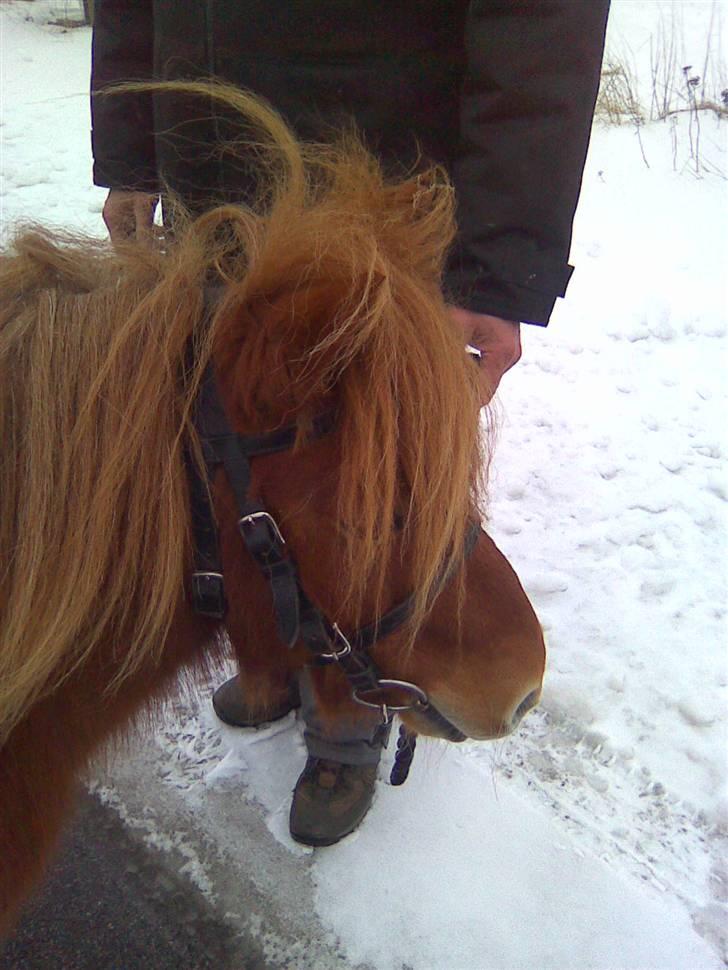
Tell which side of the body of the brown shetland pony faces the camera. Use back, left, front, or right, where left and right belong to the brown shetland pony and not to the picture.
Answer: right
